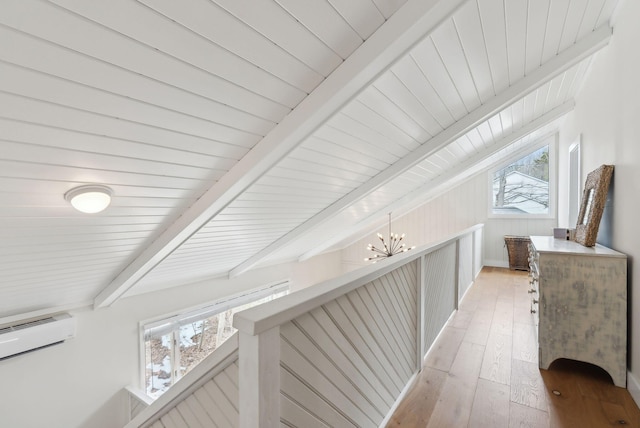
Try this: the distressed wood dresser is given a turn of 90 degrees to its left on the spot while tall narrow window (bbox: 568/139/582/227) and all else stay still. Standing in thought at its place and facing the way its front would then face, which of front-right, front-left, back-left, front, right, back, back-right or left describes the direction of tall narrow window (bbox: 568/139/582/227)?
back

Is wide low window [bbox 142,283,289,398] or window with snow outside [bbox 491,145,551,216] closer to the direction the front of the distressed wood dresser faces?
the wide low window

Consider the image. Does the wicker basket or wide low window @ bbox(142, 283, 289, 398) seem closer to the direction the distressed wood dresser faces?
the wide low window

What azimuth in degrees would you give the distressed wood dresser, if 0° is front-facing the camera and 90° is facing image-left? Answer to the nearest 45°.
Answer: approximately 90°

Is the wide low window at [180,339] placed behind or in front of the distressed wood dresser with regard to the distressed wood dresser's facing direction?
in front

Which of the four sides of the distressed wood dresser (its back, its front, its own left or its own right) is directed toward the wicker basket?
right

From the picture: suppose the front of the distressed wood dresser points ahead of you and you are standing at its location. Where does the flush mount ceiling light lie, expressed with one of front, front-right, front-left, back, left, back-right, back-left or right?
front-left
